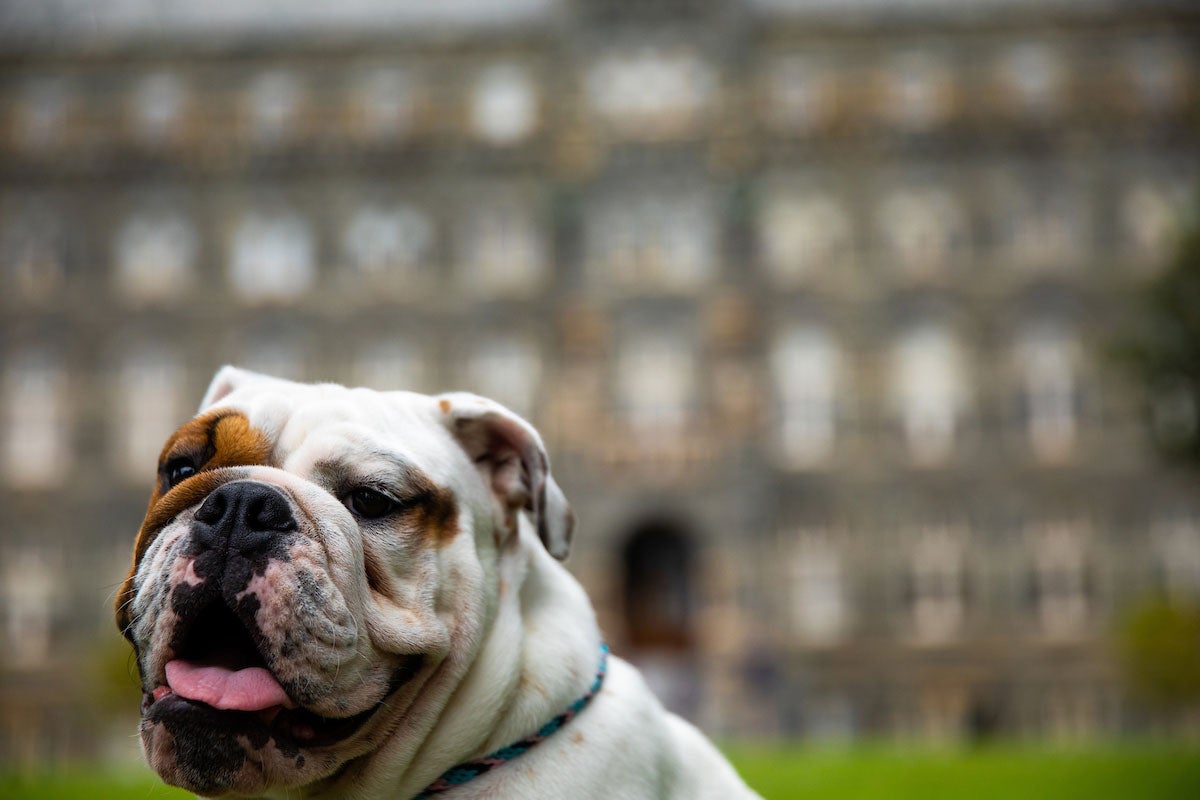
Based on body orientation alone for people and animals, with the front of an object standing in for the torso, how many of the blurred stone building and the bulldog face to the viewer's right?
0

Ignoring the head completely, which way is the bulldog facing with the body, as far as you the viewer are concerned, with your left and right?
facing the viewer and to the left of the viewer

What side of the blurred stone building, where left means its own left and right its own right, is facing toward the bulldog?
front

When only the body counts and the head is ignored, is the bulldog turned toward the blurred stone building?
no

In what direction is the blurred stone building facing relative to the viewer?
toward the camera
